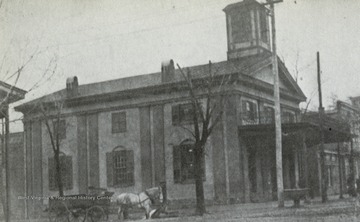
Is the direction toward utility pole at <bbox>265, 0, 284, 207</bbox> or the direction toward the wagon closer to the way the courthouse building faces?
the utility pole

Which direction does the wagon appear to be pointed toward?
to the viewer's right

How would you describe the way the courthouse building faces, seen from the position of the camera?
facing the viewer and to the right of the viewer

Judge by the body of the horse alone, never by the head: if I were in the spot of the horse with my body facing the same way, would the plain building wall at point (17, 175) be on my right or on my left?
on my left

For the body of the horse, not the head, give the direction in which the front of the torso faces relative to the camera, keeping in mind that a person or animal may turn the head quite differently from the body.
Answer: to the viewer's right

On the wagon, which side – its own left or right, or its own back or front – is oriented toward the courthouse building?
left

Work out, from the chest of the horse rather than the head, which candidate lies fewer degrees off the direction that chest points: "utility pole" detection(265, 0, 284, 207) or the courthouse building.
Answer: the utility pole

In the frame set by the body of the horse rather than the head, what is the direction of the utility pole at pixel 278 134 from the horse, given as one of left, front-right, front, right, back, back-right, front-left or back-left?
front

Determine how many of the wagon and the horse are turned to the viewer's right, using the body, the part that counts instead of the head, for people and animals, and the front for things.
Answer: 2
